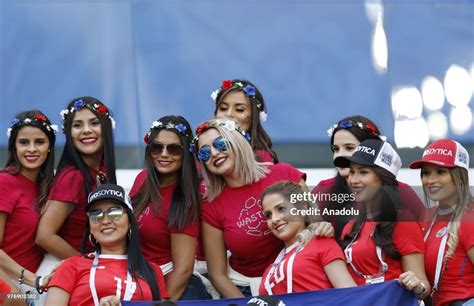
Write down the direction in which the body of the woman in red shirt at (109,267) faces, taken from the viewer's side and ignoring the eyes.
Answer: toward the camera

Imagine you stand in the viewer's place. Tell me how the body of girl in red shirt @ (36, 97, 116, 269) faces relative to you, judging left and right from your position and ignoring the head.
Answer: facing the viewer and to the right of the viewer

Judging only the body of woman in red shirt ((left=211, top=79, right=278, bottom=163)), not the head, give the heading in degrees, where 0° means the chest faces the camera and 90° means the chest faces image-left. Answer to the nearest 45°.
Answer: approximately 45°

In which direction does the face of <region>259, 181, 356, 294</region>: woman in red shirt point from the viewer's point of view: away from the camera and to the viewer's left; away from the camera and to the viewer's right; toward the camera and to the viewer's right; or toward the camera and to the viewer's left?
toward the camera and to the viewer's left

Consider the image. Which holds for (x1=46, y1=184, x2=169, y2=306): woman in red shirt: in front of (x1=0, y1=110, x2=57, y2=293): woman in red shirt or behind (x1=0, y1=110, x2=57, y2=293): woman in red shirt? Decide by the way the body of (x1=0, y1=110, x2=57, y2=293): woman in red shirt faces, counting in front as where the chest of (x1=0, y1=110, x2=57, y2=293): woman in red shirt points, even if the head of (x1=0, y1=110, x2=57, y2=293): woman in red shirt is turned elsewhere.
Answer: in front

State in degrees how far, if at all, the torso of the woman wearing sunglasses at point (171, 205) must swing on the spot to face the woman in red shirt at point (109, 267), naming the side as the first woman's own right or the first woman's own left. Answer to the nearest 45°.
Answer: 0° — they already face them
